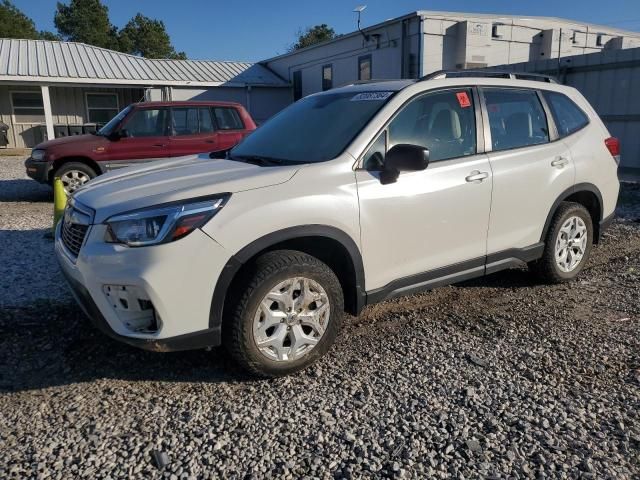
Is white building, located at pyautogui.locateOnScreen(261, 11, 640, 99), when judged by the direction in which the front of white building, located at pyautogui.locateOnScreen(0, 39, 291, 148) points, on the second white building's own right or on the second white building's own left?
on the second white building's own left

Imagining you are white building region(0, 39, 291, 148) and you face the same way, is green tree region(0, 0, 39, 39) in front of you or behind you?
behind

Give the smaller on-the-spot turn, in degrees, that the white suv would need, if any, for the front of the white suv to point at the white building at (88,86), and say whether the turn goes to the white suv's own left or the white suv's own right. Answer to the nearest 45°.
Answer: approximately 90° to the white suv's own right

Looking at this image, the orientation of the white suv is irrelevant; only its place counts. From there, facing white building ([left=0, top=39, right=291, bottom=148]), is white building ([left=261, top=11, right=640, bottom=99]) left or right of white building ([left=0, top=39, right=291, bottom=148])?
right

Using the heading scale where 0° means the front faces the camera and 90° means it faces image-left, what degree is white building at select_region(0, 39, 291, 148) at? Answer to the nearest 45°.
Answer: approximately 0°

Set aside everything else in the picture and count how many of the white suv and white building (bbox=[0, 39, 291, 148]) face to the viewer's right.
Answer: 0

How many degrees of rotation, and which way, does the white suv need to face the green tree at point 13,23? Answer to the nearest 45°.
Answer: approximately 90° to its right

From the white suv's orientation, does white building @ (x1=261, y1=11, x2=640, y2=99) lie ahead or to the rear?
to the rear

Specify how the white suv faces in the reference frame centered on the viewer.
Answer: facing the viewer and to the left of the viewer

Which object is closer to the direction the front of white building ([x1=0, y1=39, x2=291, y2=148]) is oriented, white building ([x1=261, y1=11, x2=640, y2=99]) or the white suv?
the white suv

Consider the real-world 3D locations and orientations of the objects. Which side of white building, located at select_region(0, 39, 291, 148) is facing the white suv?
front
